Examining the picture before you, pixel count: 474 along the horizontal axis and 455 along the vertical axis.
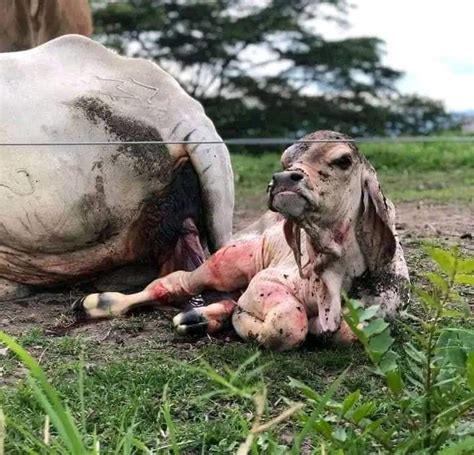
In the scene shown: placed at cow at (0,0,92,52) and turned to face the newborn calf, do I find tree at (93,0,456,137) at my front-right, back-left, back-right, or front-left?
back-left

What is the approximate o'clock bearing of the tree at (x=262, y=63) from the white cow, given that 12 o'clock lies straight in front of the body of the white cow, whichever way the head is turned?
The tree is roughly at 2 o'clock from the white cow.

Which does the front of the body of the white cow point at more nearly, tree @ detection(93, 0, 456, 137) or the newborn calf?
the tree

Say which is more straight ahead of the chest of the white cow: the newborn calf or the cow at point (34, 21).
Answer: the cow

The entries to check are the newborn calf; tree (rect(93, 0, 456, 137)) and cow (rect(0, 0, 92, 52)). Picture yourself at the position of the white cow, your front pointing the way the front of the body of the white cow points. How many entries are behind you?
1

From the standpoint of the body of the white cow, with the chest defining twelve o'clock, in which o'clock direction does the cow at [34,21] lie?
The cow is roughly at 1 o'clock from the white cow.

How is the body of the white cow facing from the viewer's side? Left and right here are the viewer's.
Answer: facing away from the viewer and to the left of the viewer

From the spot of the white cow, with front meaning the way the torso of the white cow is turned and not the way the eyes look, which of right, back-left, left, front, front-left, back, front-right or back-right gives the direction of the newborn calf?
back
